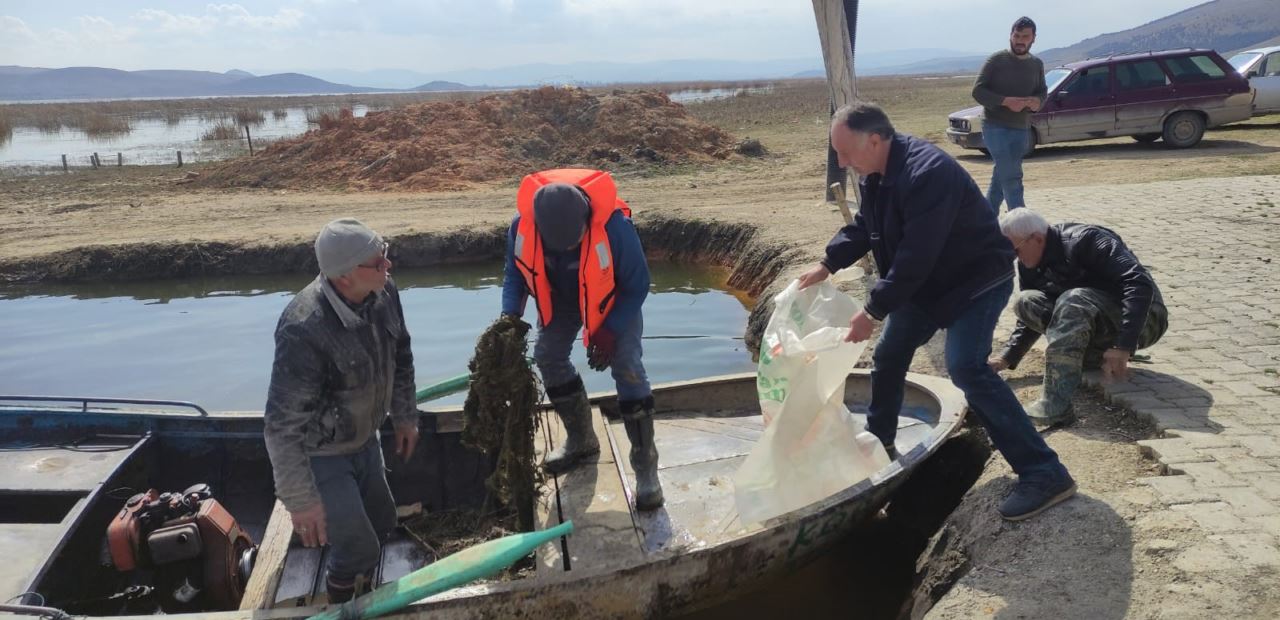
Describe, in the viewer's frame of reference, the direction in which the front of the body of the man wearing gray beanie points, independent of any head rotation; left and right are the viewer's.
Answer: facing the viewer and to the right of the viewer

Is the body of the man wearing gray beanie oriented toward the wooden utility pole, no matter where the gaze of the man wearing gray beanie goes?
no

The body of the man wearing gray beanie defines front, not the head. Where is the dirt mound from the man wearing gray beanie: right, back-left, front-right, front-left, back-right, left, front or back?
back-left

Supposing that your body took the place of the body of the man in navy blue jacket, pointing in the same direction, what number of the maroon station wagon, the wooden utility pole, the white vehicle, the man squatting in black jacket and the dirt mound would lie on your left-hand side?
0

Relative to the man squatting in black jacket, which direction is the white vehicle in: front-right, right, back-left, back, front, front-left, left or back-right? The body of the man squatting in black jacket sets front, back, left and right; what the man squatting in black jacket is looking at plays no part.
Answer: back-right

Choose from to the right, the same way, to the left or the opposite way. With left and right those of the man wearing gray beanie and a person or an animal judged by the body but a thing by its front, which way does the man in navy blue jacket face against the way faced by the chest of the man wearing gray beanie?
the opposite way

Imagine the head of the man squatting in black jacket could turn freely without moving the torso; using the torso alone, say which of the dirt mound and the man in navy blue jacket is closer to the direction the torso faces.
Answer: the man in navy blue jacket

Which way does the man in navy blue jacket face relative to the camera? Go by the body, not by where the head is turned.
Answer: to the viewer's left

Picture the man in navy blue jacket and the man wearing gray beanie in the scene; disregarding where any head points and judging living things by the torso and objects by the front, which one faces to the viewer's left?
the man in navy blue jacket

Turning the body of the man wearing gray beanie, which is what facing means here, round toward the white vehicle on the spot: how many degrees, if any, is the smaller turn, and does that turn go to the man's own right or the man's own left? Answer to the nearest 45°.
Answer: approximately 90° to the man's own left

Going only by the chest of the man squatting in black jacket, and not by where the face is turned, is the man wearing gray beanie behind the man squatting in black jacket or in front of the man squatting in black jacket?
in front

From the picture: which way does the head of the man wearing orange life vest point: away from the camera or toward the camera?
toward the camera

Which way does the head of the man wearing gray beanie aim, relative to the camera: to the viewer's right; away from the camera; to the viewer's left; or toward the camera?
to the viewer's right

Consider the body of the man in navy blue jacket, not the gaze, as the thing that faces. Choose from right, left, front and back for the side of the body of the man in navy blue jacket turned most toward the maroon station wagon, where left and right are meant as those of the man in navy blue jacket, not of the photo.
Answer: right

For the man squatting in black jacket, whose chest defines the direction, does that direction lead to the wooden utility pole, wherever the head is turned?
no

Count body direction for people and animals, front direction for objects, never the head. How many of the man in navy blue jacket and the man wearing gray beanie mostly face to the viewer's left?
1

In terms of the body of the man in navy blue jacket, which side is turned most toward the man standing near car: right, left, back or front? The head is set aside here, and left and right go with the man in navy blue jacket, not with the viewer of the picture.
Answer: right
